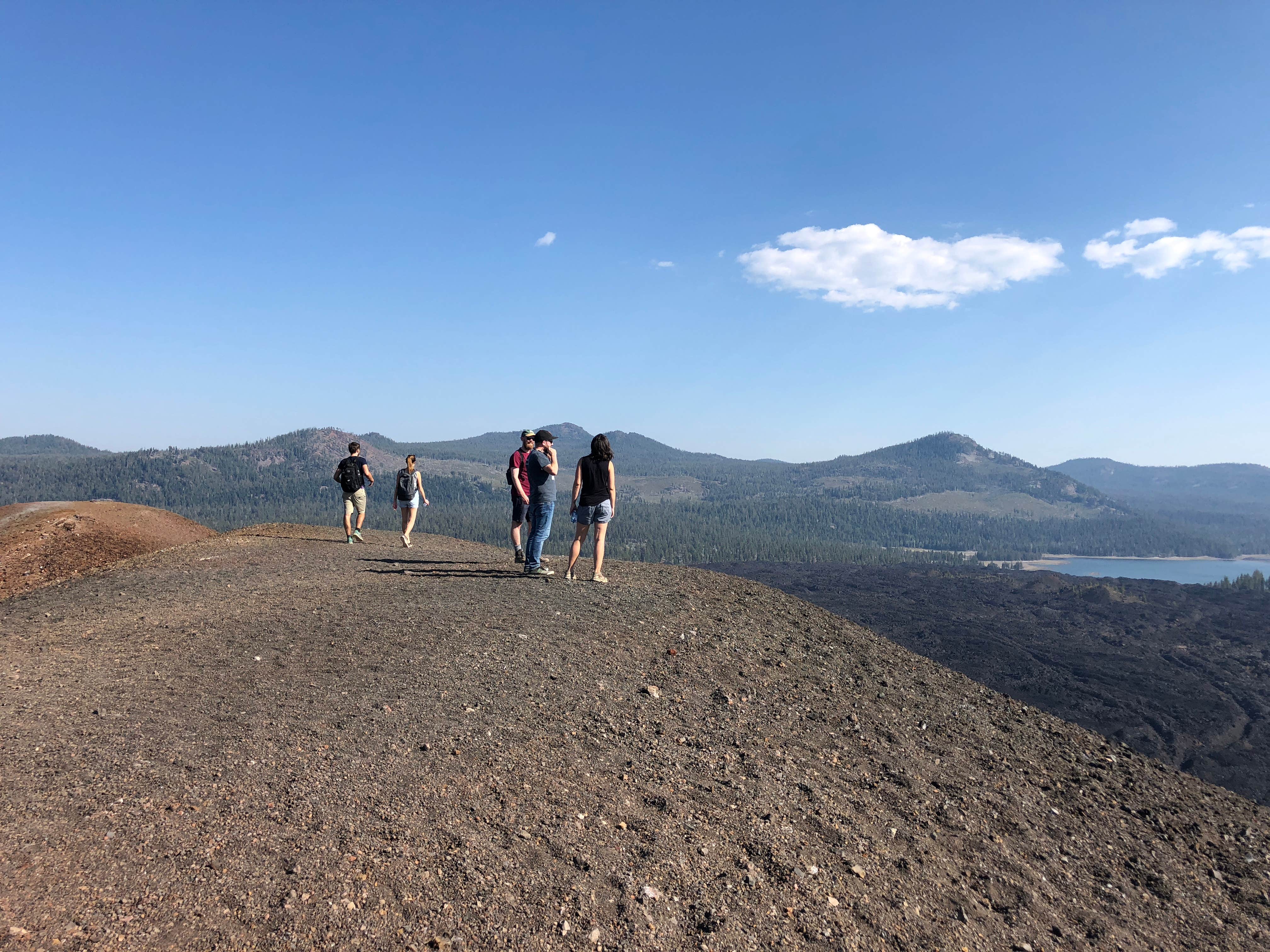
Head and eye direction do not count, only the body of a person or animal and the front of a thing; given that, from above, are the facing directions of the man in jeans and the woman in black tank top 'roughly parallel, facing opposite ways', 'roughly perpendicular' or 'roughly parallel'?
roughly perpendicular

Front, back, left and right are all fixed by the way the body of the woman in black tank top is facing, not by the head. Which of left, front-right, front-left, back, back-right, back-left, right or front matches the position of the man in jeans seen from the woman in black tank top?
front-left

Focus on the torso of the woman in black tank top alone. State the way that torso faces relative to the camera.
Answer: away from the camera

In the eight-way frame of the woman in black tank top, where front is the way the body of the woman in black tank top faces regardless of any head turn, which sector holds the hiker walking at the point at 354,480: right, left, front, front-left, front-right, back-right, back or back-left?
front-left

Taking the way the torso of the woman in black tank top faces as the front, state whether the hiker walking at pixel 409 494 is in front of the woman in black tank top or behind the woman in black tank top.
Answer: in front

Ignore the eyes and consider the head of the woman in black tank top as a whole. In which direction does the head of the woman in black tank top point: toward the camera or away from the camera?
away from the camera
